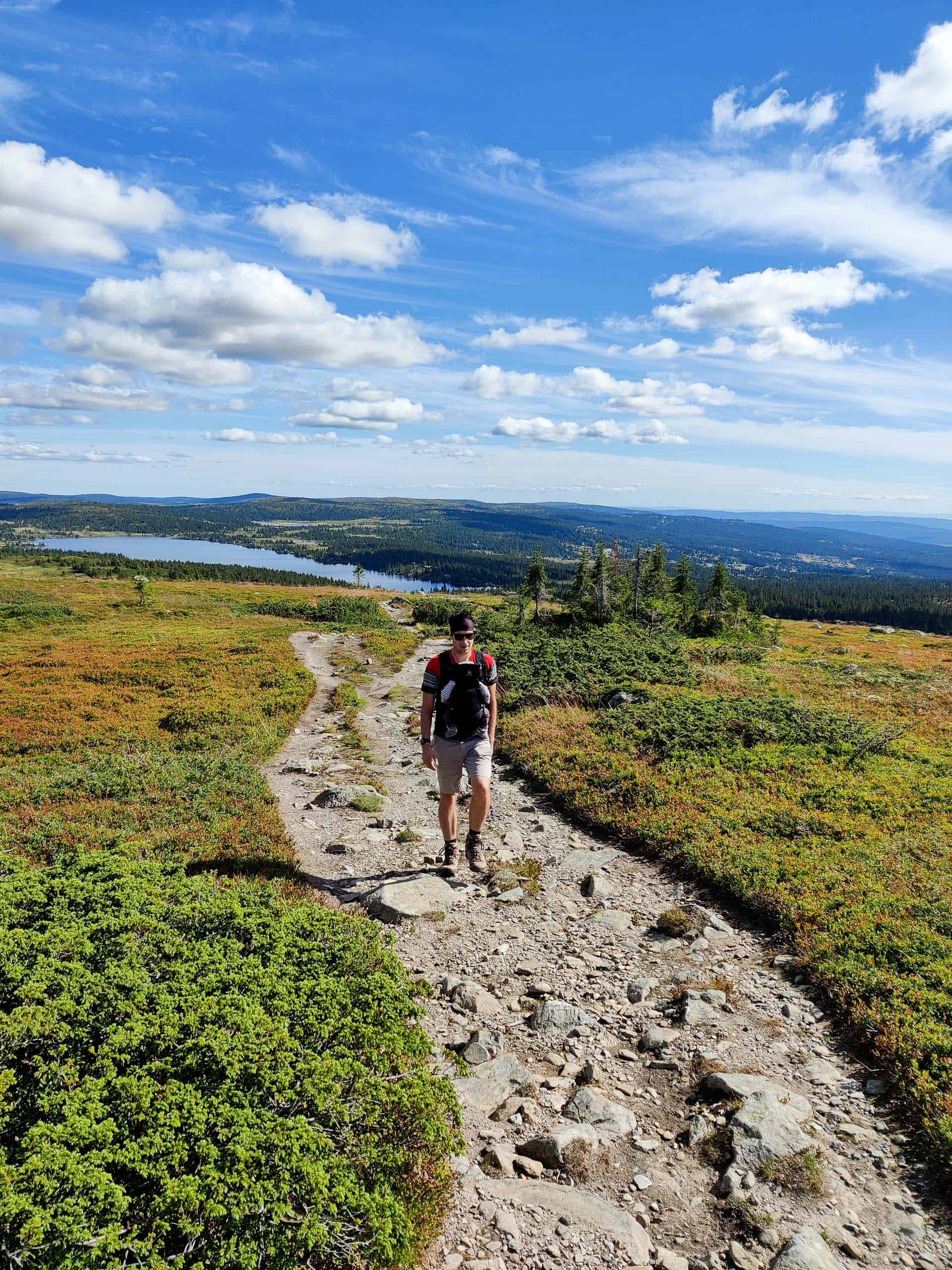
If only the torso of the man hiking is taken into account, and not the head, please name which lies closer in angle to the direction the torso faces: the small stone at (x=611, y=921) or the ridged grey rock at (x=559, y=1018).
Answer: the ridged grey rock

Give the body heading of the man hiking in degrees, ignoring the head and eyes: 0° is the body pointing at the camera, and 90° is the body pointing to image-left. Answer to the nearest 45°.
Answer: approximately 0°

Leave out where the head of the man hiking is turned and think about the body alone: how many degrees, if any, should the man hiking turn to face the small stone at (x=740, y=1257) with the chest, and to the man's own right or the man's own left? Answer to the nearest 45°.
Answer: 0° — they already face it
